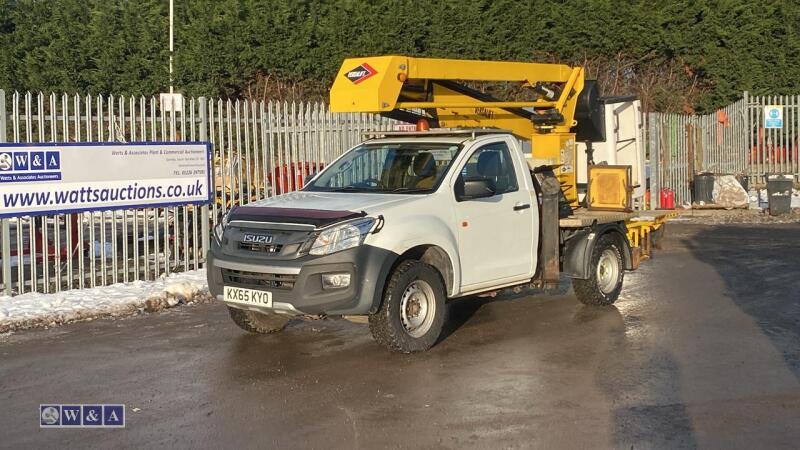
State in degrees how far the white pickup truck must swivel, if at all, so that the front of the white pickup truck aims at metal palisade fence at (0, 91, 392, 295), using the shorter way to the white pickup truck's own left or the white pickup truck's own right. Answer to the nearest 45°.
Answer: approximately 90° to the white pickup truck's own right

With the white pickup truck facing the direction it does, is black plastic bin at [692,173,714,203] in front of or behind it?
behind

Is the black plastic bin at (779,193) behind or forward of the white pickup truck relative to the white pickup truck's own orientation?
behind

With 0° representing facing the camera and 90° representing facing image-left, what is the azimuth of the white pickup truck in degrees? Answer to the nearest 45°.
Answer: approximately 45°

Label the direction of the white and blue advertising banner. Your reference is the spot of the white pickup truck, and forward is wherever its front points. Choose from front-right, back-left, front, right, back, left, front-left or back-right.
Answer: right
